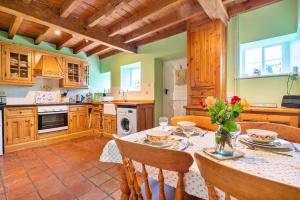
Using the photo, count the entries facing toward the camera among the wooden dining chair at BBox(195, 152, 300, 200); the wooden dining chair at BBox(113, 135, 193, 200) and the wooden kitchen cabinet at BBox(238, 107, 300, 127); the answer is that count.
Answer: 1

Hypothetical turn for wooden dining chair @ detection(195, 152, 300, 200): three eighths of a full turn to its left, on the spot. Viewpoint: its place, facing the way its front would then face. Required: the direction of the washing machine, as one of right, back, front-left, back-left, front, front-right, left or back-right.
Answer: front-right

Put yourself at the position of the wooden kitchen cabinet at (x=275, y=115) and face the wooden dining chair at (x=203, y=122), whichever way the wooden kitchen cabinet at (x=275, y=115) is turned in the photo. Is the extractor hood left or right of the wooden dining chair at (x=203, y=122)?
right

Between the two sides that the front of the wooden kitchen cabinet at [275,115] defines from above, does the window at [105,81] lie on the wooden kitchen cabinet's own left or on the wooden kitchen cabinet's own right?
on the wooden kitchen cabinet's own right

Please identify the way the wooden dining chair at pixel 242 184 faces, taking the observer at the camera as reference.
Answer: facing away from the viewer and to the right of the viewer

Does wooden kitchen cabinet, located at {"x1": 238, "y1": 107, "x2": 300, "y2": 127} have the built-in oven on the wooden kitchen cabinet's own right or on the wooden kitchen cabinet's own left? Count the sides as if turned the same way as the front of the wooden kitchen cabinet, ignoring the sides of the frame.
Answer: on the wooden kitchen cabinet's own right

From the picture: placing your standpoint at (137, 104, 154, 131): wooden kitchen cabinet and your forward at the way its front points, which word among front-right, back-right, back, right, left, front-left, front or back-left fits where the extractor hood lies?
front-right

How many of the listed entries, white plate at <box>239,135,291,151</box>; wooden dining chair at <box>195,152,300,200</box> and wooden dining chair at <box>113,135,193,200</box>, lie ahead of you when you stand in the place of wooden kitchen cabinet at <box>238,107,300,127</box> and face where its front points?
3

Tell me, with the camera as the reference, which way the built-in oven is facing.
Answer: facing the viewer and to the right of the viewer

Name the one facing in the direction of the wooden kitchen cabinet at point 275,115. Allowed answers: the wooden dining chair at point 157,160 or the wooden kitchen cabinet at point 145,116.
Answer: the wooden dining chair
